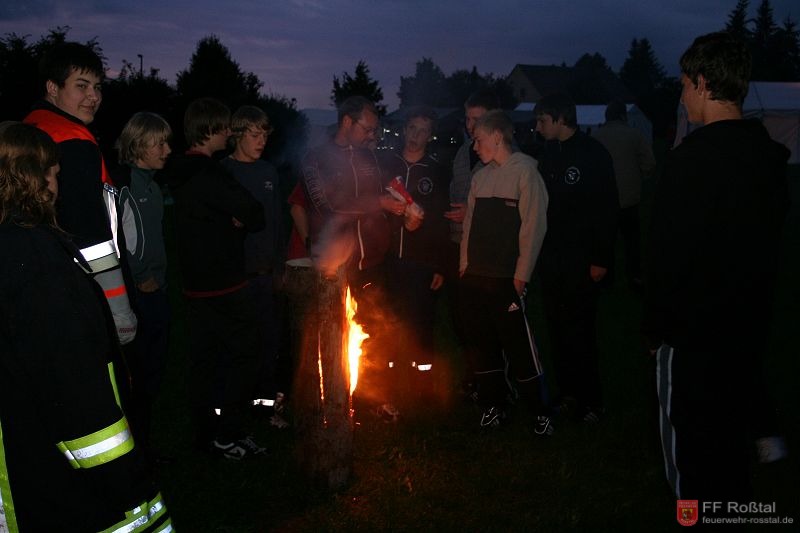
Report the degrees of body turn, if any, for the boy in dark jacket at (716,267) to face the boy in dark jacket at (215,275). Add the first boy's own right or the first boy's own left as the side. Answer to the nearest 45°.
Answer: approximately 45° to the first boy's own left

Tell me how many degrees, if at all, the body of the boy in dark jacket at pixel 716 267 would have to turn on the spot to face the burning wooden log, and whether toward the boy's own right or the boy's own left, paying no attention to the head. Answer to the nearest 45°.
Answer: approximately 45° to the boy's own left

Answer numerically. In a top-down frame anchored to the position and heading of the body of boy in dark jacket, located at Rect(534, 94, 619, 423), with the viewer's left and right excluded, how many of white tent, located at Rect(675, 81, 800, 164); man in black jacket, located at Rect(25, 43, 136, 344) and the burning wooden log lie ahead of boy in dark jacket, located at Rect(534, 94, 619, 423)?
2

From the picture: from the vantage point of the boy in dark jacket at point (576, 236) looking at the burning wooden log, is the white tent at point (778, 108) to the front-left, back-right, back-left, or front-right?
back-right

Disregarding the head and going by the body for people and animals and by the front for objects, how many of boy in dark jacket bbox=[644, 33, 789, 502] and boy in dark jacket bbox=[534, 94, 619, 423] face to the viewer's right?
0

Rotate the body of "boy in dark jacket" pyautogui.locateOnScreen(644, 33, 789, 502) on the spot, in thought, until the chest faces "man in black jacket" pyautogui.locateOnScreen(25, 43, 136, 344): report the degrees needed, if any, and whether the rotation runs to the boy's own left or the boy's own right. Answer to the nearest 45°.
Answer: approximately 45° to the boy's own left

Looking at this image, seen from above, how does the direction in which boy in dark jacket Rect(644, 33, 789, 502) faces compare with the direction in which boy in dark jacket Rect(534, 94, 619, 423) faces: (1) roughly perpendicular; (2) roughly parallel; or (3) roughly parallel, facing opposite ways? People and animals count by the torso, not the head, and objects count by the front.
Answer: roughly perpendicular

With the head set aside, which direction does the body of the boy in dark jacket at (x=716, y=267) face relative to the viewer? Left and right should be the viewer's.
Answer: facing away from the viewer and to the left of the viewer

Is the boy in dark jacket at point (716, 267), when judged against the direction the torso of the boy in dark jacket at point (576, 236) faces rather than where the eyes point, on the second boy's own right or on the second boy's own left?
on the second boy's own left

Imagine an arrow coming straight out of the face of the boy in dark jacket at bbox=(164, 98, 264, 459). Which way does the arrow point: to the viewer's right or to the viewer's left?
to the viewer's right

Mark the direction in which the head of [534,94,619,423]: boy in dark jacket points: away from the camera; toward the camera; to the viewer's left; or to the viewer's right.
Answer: to the viewer's left

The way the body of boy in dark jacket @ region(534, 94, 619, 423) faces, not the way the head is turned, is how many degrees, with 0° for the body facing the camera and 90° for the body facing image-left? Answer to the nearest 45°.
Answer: approximately 45°

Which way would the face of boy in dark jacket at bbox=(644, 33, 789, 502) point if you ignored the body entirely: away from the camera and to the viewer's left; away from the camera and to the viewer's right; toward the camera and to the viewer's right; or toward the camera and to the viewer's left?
away from the camera and to the viewer's left
